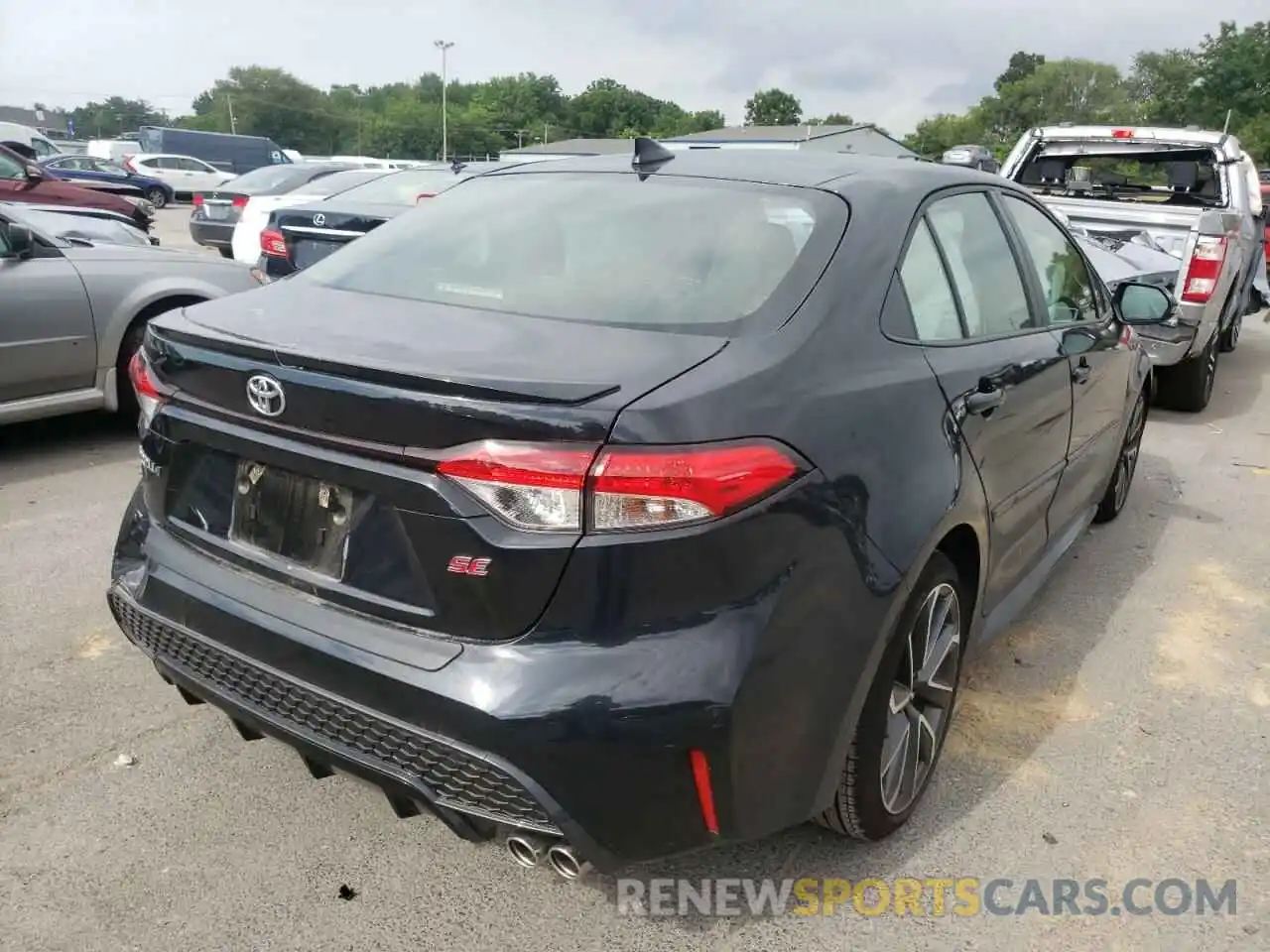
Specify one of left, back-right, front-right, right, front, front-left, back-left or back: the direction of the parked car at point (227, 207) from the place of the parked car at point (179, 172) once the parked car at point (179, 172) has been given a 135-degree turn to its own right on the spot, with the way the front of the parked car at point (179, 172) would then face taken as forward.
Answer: front-left

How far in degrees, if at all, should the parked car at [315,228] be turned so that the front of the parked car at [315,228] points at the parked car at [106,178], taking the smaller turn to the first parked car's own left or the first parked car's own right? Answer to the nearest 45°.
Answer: approximately 45° to the first parked car's own left

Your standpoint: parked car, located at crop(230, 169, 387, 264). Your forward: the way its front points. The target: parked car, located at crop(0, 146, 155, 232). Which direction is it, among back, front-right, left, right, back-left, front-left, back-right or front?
left

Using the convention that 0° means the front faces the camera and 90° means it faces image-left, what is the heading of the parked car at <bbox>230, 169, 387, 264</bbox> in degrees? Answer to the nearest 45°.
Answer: approximately 225°

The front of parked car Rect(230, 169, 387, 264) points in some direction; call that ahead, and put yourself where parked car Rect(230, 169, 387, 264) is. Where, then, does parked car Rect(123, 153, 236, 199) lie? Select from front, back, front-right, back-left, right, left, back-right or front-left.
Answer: front-left

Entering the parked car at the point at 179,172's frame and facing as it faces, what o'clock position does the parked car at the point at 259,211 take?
the parked car at the point at 259,211 is roughly at 3 o'clock from the parked car at the point at 179,172.

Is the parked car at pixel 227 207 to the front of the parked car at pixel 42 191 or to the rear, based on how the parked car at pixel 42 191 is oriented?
to the front

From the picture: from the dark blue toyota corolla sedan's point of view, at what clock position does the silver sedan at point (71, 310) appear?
The silver sedan is roughly at 9 o'clock from the dark blue toyota corolla sedan.

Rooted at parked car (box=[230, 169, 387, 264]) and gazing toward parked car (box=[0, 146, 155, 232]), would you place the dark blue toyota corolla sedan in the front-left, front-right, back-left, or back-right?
back-left
